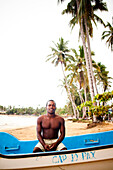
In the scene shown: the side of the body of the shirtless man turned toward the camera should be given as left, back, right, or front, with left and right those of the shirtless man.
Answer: front

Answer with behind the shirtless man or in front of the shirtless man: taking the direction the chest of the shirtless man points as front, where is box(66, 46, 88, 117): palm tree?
behind

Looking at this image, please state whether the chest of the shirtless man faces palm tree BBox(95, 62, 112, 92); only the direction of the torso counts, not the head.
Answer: no
